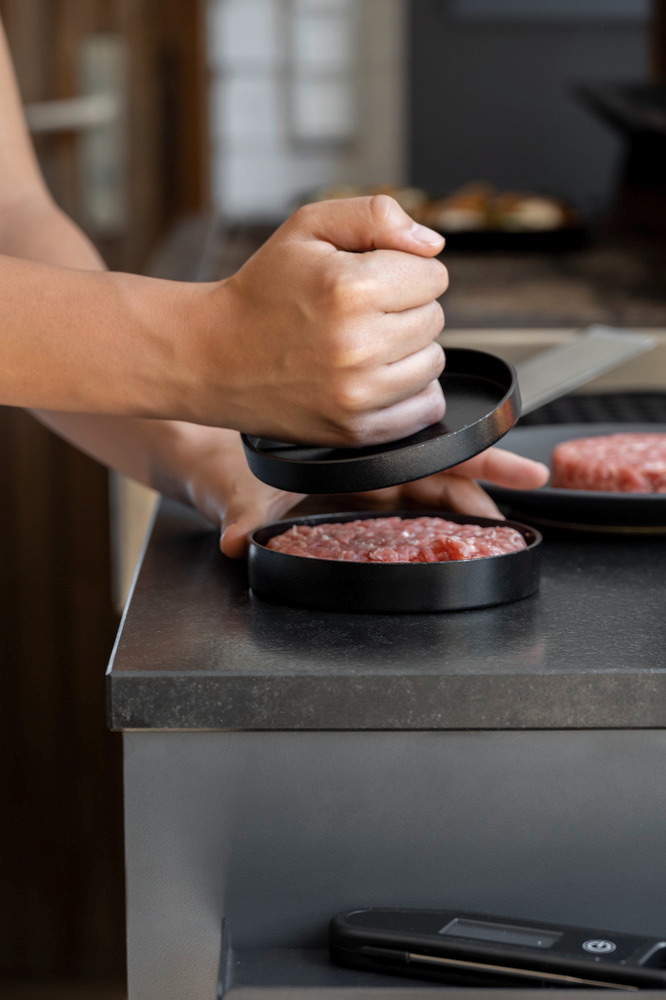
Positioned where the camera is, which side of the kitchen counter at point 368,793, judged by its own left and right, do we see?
front
